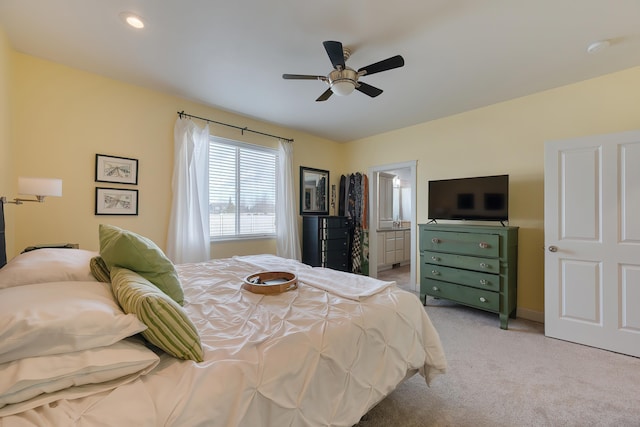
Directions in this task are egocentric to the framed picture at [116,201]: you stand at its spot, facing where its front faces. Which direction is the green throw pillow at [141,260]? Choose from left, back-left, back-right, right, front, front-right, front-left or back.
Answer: front-right

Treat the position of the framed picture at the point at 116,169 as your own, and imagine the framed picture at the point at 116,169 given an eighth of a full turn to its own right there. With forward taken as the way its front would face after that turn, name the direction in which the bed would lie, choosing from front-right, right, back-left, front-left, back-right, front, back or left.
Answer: front

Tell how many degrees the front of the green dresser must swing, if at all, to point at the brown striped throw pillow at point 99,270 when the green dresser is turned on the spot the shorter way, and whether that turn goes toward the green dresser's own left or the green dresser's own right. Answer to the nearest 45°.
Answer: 0° — it already faces it

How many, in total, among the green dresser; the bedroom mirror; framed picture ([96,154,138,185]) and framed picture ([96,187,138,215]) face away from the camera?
0

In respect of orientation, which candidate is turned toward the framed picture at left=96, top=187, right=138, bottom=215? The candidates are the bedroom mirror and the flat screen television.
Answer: the flat screen television

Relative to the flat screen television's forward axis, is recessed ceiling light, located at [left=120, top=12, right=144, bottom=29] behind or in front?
in front

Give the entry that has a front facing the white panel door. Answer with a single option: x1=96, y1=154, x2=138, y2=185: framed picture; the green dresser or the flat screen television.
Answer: the framed picture

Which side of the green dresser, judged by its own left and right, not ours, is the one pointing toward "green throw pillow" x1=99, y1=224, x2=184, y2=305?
front

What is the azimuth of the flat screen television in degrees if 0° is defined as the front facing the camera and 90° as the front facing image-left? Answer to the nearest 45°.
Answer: approximately 45°

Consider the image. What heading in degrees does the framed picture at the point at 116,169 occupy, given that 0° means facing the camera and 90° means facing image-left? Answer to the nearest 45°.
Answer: approximately 315°

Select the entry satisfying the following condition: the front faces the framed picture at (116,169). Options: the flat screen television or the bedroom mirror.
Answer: the flat screen television

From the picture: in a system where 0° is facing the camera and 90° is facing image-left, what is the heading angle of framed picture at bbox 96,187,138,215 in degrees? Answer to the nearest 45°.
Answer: approximately 315°

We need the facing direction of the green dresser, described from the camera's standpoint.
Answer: facing the viewer and to the left of the viewer

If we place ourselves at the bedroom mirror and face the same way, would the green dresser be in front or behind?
in front

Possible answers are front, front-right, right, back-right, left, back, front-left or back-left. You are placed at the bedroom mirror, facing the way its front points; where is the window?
right

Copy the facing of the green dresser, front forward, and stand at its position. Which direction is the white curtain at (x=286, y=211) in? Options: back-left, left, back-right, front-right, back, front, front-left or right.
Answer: front-right

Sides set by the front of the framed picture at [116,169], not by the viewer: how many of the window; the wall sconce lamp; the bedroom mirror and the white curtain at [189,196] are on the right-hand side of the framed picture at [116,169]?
1
